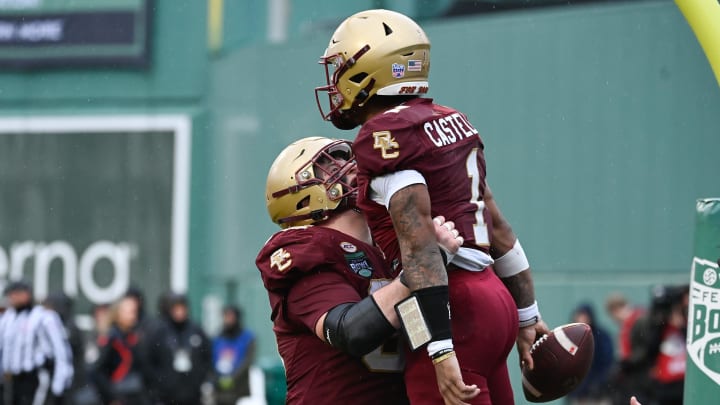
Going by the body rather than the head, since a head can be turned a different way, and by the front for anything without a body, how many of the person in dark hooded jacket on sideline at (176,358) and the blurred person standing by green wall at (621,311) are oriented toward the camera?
2

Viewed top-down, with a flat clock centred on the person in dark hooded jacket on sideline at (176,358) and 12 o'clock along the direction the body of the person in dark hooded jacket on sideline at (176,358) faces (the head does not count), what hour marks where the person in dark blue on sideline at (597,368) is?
the person in dark blue on sideline at (597,368) is roughly at 10 o'clock from the person in dark hooded jacket on sideline at (176,358).

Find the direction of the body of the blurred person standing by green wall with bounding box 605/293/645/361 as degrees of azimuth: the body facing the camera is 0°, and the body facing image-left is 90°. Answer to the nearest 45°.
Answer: approximately 0°

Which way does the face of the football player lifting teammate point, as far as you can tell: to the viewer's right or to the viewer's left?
to the viewer's right

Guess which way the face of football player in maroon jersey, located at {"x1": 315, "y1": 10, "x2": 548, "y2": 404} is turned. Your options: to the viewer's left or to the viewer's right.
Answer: to the viewer's left

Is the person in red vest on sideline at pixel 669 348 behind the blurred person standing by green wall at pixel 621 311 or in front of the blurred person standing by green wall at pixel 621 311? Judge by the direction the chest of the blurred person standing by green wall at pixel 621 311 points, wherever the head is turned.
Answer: in front

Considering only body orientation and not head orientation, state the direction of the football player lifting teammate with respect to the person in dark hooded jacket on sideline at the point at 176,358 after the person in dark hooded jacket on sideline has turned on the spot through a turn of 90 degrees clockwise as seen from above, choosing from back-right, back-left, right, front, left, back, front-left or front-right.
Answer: left

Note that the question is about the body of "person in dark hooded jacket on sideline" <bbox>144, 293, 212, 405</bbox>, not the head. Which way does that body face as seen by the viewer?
toward the camera

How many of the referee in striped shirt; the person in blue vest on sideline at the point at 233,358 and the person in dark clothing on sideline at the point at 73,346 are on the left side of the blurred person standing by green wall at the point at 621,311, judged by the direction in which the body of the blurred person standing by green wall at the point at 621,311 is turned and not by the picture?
0

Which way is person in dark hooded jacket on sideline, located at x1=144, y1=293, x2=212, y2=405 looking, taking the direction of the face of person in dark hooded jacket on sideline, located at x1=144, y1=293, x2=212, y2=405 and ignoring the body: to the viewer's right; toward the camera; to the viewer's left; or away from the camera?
toward the camera

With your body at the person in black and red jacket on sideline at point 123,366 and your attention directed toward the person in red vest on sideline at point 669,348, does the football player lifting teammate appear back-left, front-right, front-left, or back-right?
front-right

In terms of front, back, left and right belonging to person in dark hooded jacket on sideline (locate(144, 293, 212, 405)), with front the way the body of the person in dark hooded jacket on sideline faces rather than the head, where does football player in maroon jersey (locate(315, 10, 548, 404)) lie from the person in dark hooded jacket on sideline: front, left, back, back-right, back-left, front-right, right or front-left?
front

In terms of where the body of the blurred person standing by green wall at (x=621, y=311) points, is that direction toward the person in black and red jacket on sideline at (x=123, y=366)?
no

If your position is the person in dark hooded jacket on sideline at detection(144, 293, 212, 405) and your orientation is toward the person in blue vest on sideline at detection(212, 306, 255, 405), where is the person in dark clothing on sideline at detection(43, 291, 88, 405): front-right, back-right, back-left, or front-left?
back-left

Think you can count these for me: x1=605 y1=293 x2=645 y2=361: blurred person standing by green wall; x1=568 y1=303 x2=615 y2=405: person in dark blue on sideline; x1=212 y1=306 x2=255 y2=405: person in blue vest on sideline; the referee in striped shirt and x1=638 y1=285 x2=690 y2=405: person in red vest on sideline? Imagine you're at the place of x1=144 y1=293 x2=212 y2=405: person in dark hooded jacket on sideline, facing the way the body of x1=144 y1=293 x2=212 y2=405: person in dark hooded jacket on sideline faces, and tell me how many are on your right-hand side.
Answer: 1

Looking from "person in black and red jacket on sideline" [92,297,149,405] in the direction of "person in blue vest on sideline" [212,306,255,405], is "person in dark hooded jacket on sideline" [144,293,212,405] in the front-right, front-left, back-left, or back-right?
front-right
